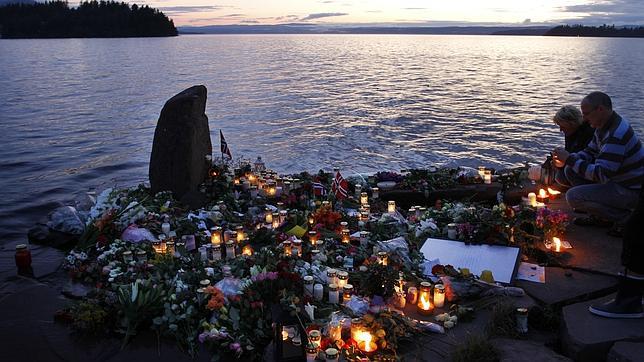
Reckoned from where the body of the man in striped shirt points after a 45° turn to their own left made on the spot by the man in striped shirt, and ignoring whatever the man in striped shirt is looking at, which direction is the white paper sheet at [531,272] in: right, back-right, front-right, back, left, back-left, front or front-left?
front

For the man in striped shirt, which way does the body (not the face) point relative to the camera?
to the viewer's left

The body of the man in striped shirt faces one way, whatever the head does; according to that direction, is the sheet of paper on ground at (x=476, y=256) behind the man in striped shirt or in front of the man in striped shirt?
in front

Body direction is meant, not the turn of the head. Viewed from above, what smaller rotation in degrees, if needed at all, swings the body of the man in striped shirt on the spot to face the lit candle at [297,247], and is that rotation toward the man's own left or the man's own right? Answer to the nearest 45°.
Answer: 0° — they already face it

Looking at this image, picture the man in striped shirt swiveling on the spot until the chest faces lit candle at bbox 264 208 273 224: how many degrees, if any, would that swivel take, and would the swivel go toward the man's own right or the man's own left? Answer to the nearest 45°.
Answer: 0° — they already face it

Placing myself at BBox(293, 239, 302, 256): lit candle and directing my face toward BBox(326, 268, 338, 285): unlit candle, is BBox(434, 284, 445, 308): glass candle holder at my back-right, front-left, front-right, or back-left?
front-left

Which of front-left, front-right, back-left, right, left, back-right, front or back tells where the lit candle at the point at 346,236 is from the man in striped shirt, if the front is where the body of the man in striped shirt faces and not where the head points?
front

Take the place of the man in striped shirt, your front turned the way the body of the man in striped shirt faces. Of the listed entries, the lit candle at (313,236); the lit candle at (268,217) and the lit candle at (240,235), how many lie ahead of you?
3
